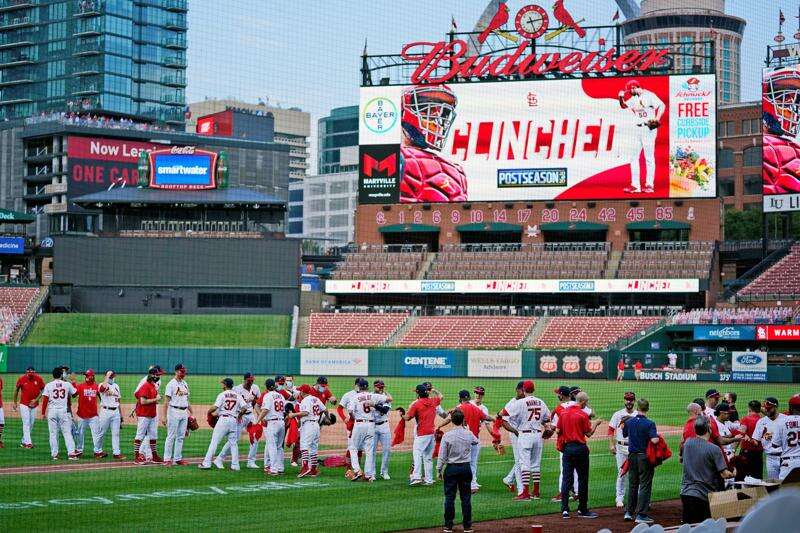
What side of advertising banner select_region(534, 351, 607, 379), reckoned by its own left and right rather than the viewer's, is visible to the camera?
front

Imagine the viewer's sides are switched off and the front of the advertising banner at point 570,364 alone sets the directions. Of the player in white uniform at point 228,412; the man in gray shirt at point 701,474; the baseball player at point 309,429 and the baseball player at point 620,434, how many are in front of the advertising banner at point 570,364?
4

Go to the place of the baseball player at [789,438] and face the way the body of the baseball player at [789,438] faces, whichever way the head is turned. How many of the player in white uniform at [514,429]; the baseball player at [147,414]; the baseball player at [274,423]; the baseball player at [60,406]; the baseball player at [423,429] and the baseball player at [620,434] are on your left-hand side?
6

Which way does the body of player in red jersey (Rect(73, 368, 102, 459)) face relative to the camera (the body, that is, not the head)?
toward the camera

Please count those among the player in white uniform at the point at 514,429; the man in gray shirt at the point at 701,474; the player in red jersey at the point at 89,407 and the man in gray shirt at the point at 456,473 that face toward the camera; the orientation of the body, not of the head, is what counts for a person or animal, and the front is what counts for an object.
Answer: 1

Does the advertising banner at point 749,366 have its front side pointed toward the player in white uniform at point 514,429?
yes

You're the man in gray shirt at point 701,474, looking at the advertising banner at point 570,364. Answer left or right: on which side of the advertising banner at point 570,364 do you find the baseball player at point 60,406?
left

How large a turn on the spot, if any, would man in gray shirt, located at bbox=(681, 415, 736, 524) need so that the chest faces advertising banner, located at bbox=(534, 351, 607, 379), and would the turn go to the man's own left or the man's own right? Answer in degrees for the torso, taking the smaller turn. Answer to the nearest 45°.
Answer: approximately 45° to the man's own left

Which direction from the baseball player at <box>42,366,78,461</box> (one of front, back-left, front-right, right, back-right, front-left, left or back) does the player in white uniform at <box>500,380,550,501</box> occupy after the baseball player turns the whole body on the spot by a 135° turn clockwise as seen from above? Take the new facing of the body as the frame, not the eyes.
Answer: front

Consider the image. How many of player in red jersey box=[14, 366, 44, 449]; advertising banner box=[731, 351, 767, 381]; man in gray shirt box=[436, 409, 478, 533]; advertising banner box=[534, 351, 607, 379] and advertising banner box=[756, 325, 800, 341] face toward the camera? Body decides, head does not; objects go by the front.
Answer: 4

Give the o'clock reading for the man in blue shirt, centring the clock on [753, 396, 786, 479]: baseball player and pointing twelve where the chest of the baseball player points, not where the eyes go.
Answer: The man in blue shirt is roughly at 12 o'clock from the baseball player.

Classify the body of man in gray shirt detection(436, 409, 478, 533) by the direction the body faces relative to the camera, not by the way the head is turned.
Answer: away from the camera

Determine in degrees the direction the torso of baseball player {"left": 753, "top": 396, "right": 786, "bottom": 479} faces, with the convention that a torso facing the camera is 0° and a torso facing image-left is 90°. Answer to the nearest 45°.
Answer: approximately 45°
